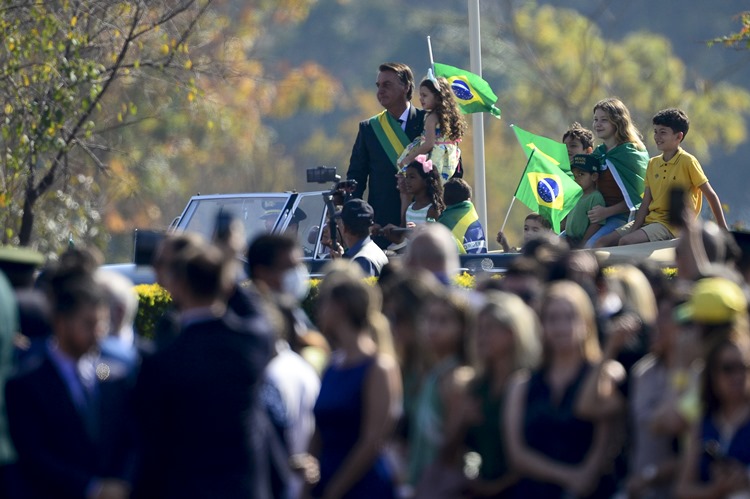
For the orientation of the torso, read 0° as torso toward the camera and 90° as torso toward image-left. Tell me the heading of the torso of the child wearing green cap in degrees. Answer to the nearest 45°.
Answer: approximately 45°

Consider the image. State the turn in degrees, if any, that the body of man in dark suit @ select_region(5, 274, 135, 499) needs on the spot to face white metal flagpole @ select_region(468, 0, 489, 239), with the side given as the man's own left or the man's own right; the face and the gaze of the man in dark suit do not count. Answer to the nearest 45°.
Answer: approximately 90° to the man's own left

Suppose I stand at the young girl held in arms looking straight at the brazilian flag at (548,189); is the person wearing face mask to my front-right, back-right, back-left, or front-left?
back-right

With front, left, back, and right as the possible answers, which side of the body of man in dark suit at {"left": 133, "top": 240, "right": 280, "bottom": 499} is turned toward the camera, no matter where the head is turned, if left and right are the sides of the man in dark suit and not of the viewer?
back

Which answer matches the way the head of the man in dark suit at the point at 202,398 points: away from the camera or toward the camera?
away from the camera

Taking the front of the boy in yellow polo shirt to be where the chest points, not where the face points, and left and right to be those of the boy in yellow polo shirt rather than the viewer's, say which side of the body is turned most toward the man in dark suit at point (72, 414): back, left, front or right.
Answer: front
